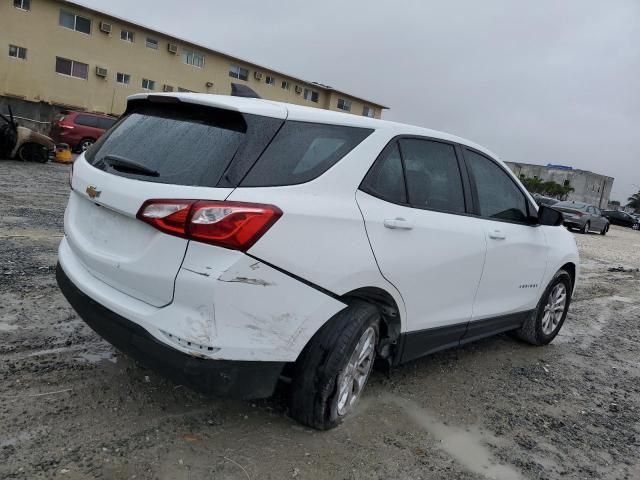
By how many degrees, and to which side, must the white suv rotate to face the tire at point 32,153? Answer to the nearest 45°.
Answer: approximately 90° to its left

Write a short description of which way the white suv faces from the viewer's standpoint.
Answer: facing away from the viewer and to the right of the viewer

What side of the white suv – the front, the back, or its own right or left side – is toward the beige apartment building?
left

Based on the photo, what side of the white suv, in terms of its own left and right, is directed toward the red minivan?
left
